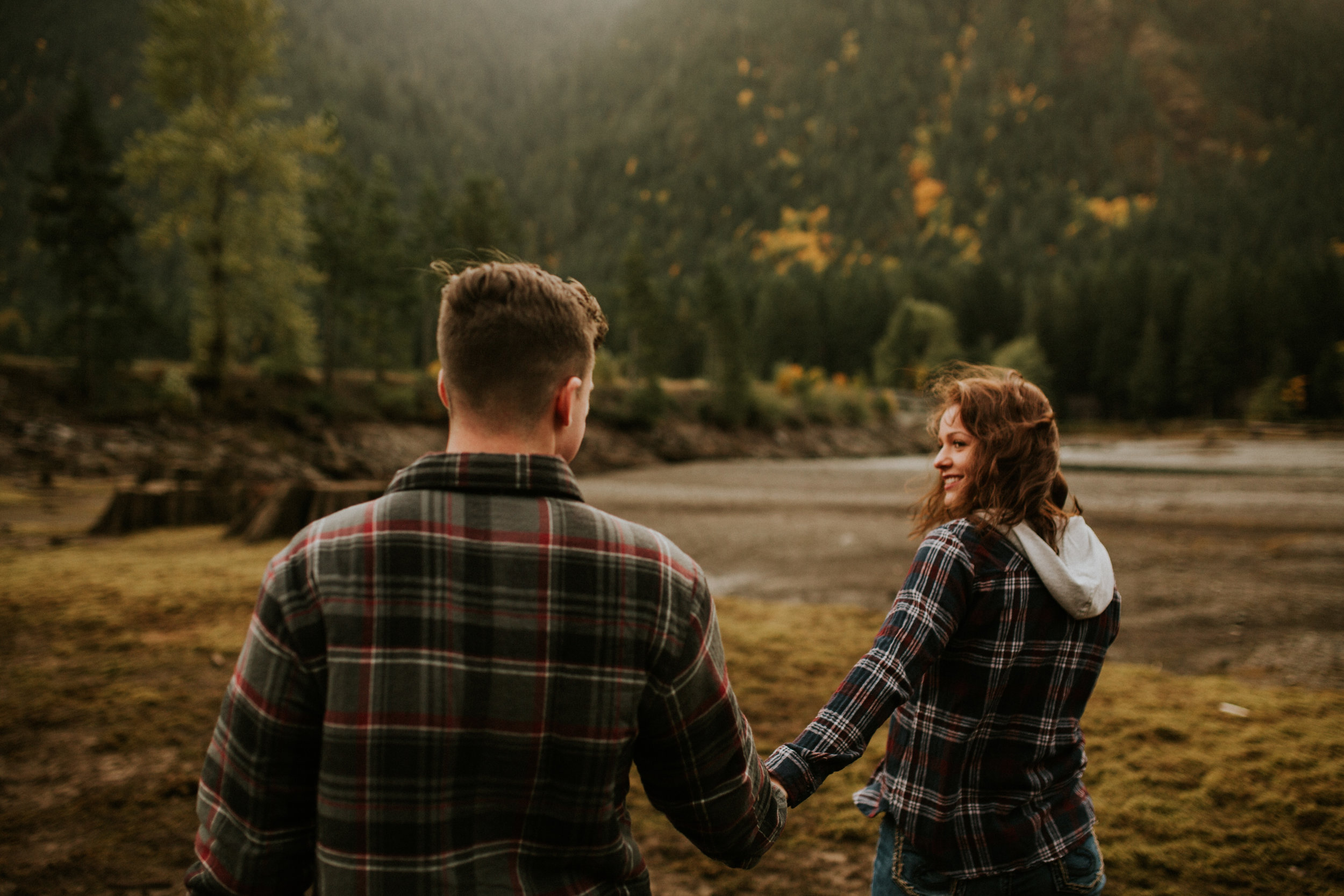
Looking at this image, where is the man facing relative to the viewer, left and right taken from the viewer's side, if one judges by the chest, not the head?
facing away from the viewer

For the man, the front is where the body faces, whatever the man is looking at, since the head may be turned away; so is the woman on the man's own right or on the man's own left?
on the man's own right

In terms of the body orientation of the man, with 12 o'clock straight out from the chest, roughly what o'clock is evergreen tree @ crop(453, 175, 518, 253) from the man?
The evergreen tree is roughly at 12 o'clock from the man.

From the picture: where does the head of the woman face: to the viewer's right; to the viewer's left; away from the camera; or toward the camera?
to the viewer's left

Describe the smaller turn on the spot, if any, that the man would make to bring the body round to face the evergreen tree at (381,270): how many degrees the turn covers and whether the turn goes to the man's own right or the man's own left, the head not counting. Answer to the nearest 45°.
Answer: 0° — they already face it
